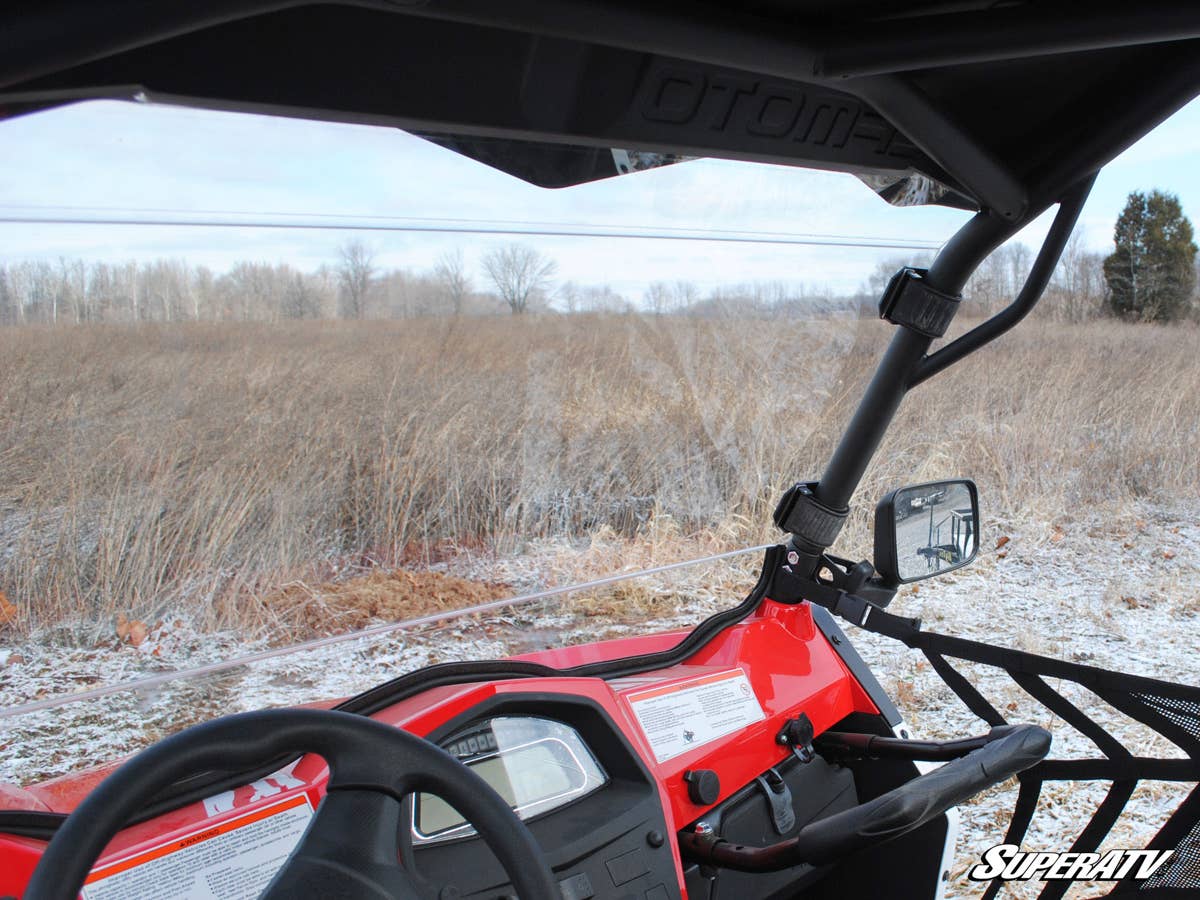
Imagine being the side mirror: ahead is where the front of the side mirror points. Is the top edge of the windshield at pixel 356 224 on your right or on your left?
on your right

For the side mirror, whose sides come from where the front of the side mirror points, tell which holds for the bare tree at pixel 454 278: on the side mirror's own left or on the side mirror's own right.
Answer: on the side mirror's own right

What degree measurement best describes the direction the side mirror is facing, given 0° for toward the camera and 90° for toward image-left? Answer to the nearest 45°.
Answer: approximately 315°

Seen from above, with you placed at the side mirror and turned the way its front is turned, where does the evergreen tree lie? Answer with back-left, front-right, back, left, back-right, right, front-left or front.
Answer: back-left
